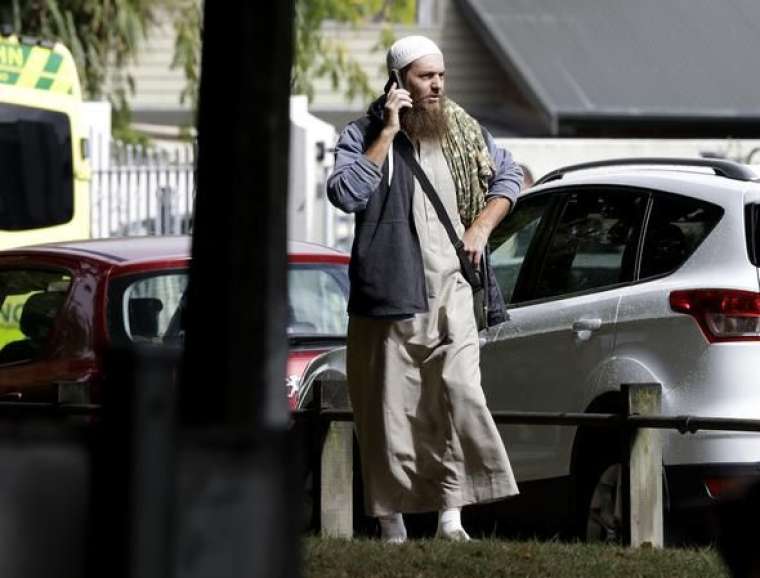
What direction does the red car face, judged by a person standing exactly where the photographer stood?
facing away from the viewer and to the left of the viewer

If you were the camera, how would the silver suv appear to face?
facing away from the viewer and to the left of the viewer

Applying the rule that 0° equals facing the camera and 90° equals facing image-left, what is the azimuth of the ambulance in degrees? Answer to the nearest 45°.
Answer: approximately 180°

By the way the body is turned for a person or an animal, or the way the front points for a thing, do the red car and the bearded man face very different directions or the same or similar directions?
very different directions
